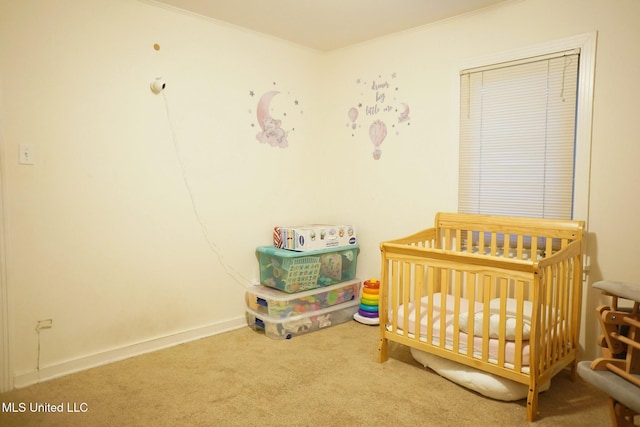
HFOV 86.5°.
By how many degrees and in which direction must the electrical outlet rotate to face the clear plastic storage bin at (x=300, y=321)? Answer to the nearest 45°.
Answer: approximately 90° to its left

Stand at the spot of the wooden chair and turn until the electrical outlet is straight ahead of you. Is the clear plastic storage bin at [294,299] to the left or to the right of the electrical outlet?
right

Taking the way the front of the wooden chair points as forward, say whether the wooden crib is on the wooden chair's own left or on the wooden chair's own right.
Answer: on the wooden chair's own right

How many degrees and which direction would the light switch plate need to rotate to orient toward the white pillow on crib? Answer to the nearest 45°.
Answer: approximately 45° to its left

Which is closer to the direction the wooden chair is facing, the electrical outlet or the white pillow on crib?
the electrical outlet

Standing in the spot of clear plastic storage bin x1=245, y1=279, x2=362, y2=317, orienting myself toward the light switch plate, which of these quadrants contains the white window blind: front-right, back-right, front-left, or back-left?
back-left

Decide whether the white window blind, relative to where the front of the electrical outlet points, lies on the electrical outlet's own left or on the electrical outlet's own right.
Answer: on the electrical outlet's own left
